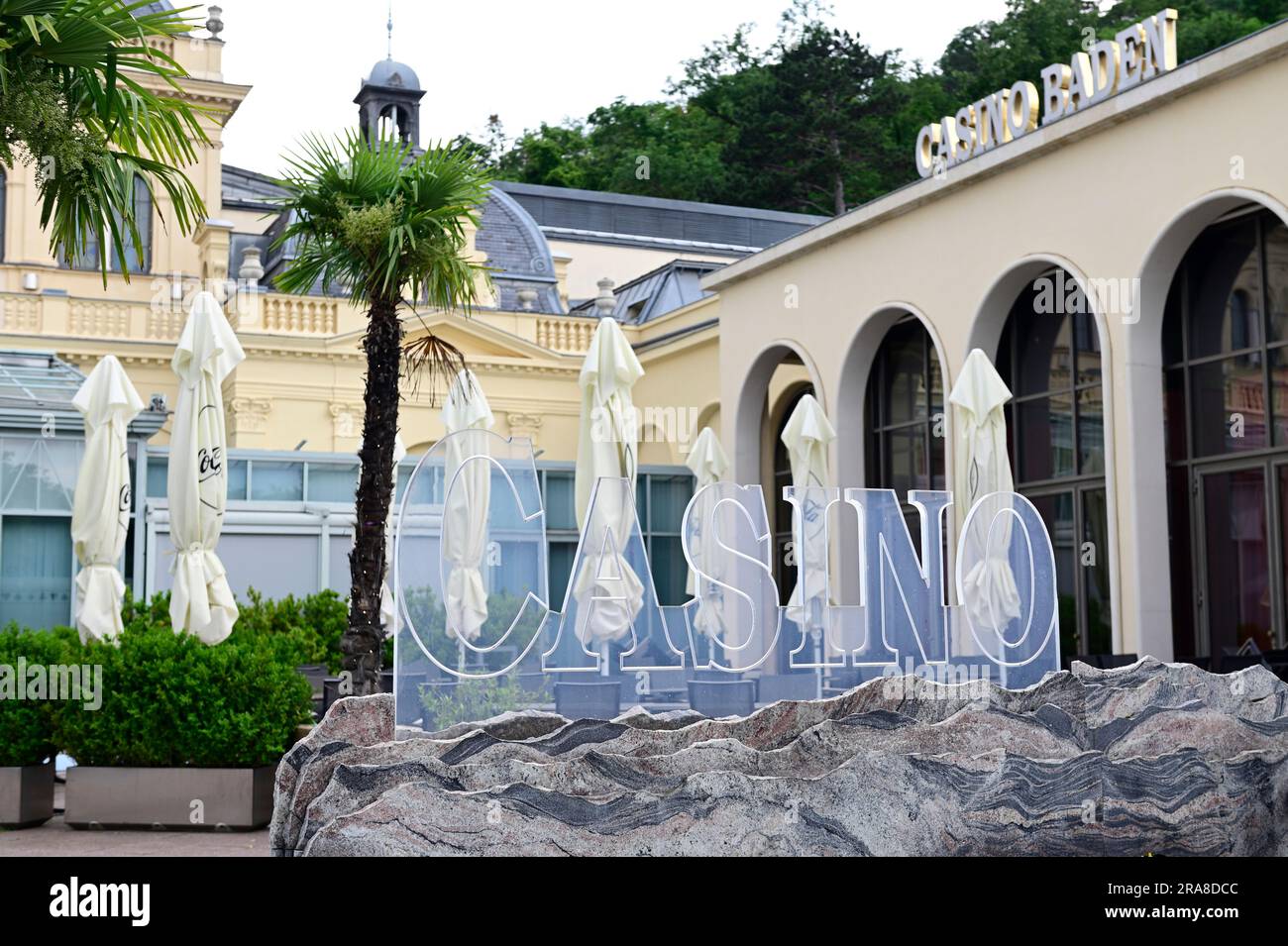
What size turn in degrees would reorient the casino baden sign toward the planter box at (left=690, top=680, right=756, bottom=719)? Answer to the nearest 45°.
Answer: approximately 45° to its left

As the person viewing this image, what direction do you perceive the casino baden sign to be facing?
facing the viewer and to the left of the viewer

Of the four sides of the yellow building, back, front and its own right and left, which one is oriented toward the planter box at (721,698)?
front

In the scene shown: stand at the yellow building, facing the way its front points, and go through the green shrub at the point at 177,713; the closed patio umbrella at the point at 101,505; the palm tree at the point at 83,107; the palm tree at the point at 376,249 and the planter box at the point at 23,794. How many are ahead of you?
5

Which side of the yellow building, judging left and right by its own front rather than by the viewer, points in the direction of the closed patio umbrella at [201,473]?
front

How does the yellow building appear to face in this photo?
toward the camera

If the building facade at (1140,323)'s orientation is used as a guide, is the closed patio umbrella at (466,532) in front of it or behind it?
in front

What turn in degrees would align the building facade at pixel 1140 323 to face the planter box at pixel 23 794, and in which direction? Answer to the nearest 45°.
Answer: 0° — it already faces it

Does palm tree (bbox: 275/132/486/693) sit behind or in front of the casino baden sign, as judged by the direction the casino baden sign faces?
in front

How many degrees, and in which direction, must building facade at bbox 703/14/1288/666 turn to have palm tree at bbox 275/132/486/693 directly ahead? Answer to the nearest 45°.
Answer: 0° — it already faces it

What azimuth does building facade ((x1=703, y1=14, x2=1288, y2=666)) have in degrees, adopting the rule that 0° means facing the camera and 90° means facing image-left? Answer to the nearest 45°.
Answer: approximately 45°

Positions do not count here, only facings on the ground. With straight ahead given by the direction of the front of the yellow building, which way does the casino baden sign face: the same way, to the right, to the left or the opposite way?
to the right

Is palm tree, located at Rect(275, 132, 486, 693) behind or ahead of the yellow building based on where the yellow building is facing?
ahead

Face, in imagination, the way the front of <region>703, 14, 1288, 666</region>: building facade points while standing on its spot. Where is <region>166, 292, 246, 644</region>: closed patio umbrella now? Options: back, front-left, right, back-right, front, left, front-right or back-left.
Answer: front

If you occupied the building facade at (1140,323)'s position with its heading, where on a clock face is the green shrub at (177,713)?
The green shrub is roughly at 12 o'clock from the building facade.

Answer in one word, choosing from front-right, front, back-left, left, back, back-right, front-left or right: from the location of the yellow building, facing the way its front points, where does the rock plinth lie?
front

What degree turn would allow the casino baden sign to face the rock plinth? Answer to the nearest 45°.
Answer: approximately 45° to its left
